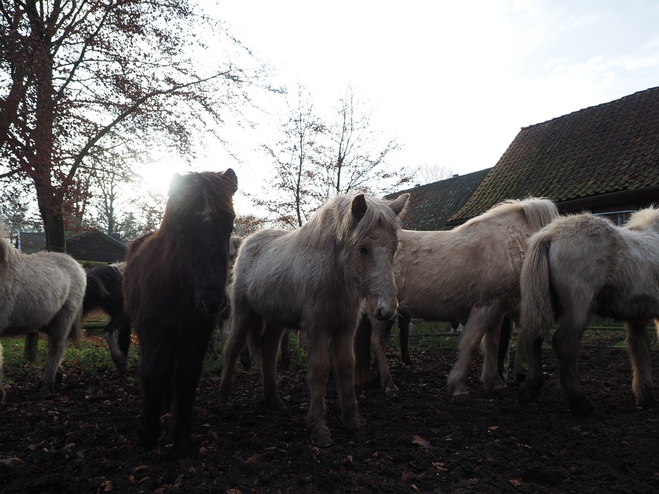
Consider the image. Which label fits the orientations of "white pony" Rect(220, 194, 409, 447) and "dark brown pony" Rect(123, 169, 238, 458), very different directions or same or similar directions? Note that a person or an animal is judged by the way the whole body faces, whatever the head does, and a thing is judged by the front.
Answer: same or similar directions

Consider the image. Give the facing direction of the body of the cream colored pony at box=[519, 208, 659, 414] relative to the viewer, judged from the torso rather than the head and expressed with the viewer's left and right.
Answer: facing away from the viewer and to the right of the viewer

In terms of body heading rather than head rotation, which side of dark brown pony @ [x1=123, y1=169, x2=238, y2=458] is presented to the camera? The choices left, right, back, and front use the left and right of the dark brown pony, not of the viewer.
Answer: front

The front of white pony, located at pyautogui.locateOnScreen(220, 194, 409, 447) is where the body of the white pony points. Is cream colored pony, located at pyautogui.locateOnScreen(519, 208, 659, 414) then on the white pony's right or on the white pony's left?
on the white pony's left

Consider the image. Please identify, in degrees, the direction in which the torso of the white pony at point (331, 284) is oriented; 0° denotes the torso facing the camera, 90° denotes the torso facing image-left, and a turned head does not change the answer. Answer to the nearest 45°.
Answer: approximately 315°

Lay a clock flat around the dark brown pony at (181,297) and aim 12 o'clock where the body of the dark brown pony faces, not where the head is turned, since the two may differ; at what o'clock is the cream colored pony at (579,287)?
The cream colored pony is roughly at 9 o'clock from the dark brown pony.

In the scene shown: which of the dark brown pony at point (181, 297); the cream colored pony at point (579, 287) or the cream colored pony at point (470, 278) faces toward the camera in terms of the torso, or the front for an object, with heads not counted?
the dark brown pony

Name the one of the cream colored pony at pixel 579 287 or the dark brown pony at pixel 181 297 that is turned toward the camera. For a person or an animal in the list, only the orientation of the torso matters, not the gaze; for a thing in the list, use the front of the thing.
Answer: the dark brown pony

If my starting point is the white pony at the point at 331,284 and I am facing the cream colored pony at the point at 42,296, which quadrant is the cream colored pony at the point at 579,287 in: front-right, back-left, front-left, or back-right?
back-right

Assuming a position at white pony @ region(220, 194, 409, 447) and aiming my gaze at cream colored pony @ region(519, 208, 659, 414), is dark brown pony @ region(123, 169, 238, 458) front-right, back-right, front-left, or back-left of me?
back-right

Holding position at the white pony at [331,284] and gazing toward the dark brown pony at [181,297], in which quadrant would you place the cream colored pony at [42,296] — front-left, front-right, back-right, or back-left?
front-right
